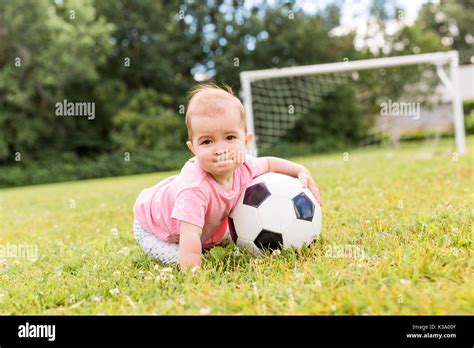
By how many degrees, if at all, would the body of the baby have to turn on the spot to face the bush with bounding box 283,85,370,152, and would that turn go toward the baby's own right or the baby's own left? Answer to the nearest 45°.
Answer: approximately 135° to the baby's own left

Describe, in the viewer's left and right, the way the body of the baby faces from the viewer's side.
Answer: facing the viewer and to the right of the viewer

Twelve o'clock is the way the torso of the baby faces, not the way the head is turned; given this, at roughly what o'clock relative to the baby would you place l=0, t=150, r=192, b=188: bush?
The bush is roughly at 7 o'clock from the baby.
